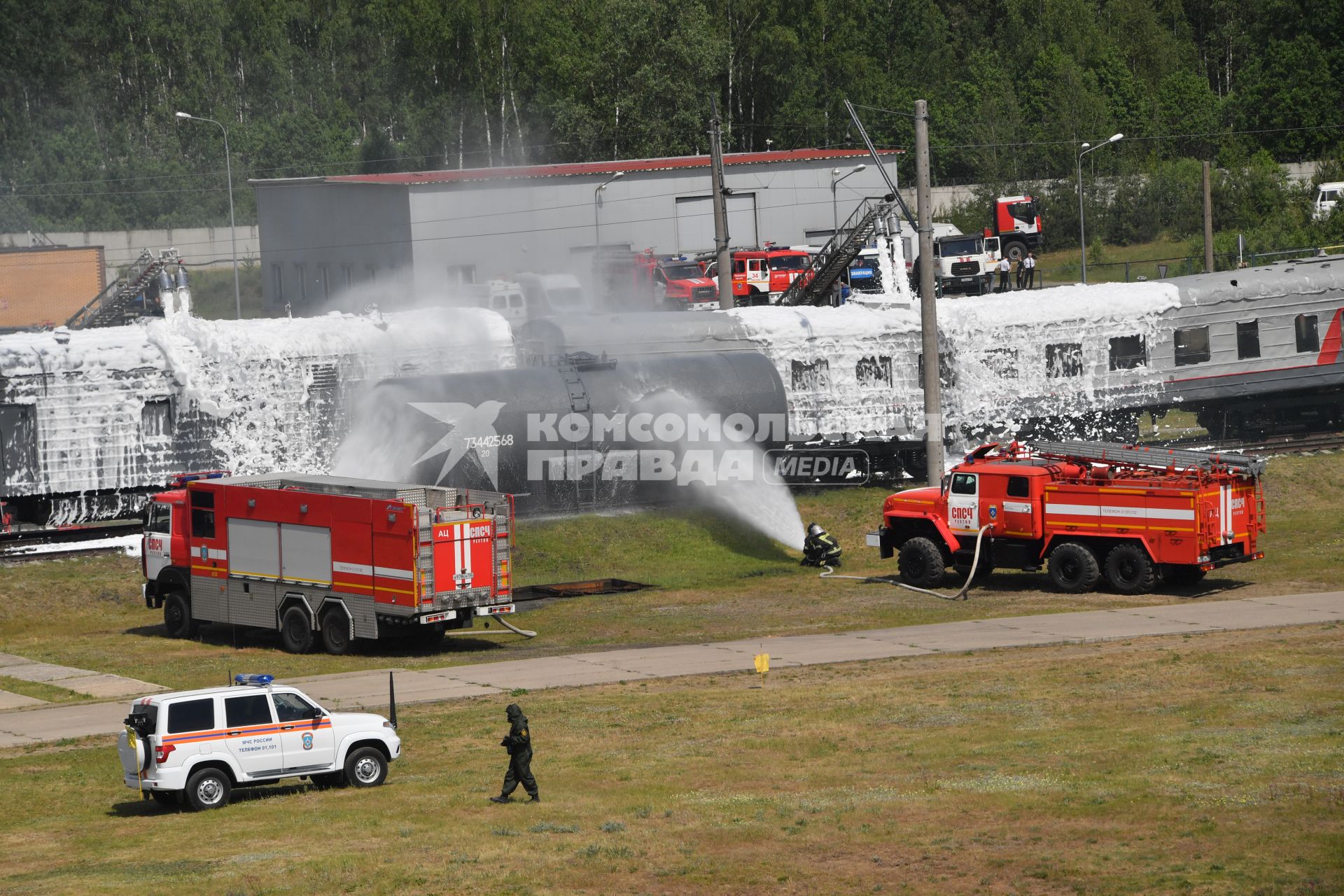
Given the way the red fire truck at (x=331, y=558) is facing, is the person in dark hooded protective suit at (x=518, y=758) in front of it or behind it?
behind

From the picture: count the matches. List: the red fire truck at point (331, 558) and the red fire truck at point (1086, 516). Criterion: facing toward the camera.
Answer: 0

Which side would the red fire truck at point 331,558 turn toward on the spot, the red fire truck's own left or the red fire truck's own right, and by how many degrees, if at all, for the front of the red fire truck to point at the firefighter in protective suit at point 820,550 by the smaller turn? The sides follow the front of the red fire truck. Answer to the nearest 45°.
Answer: approximately 90° to the red fire truck's own right

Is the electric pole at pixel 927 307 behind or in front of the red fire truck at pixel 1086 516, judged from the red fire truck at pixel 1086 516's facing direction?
in front

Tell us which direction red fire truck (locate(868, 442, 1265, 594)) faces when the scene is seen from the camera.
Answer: facing away from the viewer and to the left of the viewer

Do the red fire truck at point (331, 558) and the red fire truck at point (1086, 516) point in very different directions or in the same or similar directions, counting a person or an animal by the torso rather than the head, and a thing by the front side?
same or similar directions

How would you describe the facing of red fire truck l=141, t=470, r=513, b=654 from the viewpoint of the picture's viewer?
facing away from the viewer and to the left of the viewer

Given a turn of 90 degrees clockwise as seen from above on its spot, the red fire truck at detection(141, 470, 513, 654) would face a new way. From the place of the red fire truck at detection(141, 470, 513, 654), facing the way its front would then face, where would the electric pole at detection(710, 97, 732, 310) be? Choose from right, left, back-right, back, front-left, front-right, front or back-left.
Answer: front

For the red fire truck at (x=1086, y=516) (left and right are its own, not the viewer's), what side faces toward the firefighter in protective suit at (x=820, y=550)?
front

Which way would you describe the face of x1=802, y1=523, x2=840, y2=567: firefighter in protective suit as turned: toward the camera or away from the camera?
away from the camera
